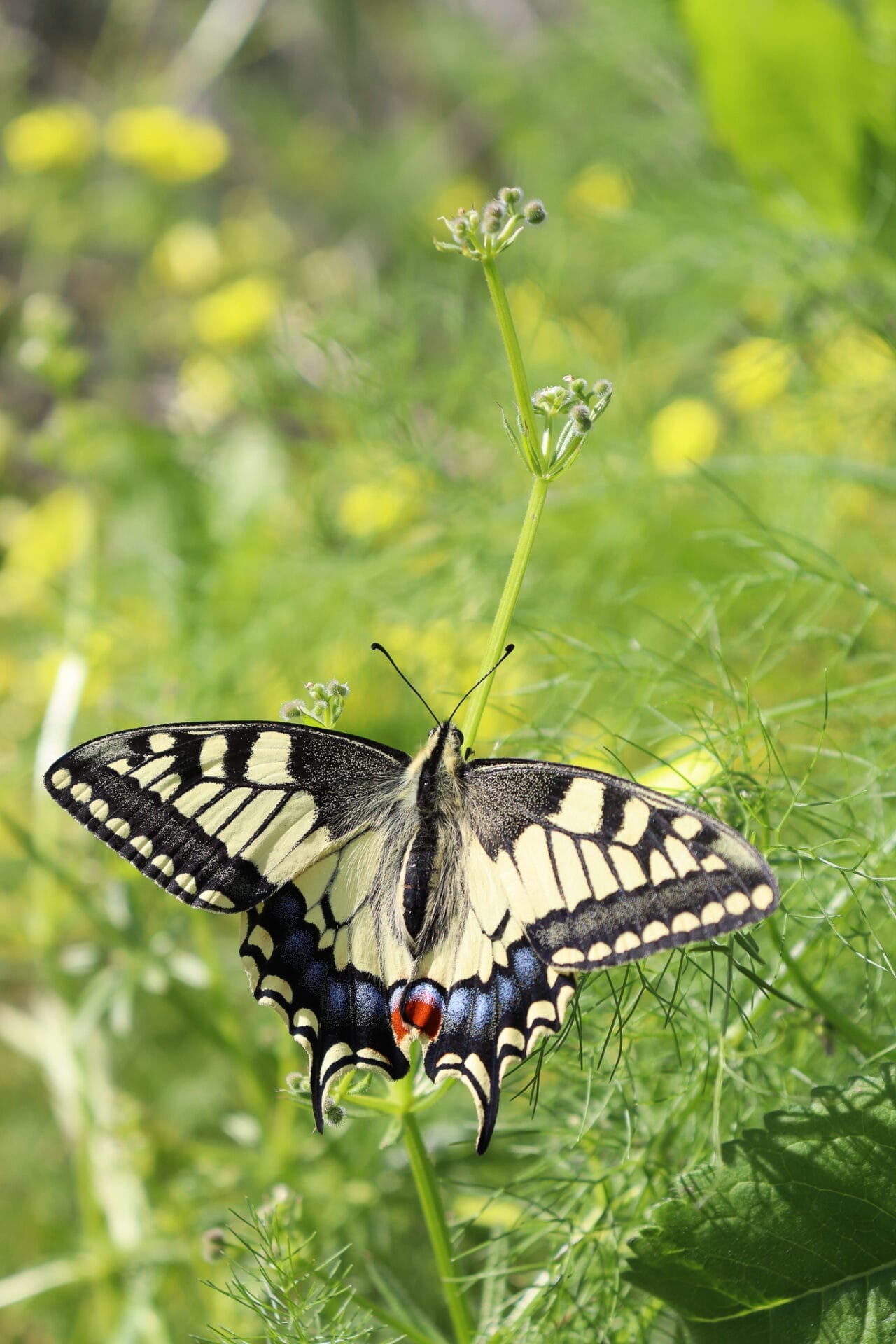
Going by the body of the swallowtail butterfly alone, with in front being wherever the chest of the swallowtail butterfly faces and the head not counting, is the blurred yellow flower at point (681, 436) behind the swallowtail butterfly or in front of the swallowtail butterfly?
in front

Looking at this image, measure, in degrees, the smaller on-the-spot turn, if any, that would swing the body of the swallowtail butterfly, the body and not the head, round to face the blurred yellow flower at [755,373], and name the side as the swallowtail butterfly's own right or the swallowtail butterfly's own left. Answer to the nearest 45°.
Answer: approximately 45° to the swallowtail butterfly's own right

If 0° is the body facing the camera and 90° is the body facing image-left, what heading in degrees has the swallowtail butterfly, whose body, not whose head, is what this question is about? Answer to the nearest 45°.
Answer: approximately 180°

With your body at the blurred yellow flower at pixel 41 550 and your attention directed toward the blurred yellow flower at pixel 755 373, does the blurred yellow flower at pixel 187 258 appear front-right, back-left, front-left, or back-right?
front-left

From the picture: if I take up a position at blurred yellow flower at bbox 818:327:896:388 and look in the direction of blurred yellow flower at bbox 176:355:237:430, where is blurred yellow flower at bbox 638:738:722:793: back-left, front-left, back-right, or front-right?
front-left
